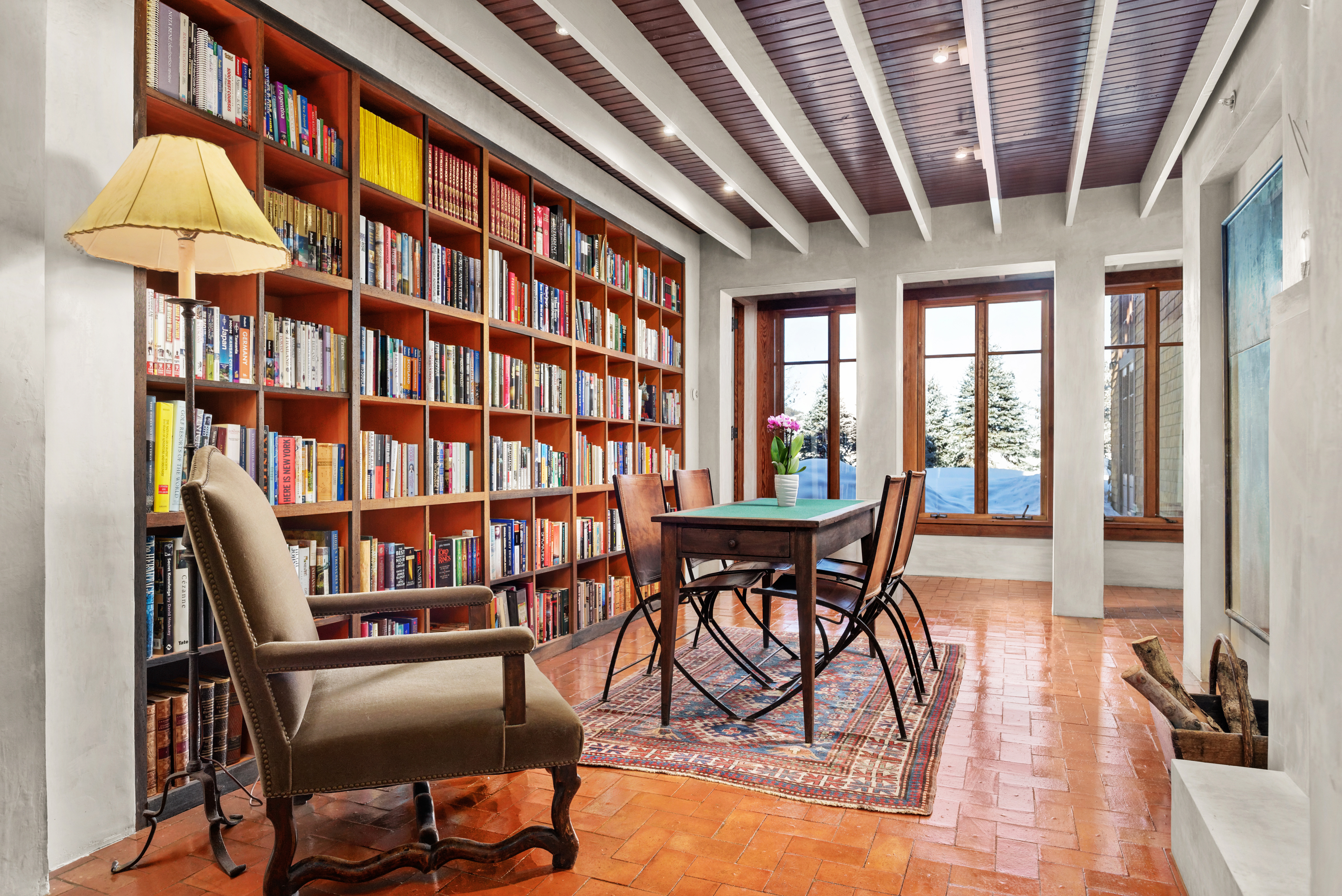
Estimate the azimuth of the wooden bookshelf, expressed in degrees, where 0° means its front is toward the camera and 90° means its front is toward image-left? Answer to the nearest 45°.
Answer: approximately 315°

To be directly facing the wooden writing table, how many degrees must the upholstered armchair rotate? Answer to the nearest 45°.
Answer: approximately 45° to its left

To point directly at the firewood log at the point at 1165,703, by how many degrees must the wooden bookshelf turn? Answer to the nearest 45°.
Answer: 0° — it already faces it

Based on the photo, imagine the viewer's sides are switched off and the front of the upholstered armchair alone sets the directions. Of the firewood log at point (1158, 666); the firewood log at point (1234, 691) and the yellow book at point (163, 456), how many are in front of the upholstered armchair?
2

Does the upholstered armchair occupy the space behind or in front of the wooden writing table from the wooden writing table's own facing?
in front

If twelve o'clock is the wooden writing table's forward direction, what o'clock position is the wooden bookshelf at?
The wooden bookshelf is roughly at 3 o'clock from the wooden writing table.

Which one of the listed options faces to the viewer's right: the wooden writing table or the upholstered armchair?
the upholstered armchair

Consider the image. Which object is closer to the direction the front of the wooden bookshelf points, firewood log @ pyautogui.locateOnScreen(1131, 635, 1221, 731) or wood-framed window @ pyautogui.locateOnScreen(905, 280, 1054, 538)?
the firewood log

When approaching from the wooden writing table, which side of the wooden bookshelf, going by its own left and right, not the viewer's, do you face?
front

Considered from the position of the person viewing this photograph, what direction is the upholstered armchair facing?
facing to the right of the viewer

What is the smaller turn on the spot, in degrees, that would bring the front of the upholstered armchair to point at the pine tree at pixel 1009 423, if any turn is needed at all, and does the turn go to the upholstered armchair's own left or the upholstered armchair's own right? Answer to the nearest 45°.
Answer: approximately 45° to the upholstered armchair's own left

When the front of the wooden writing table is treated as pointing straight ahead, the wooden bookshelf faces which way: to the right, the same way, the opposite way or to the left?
to the left

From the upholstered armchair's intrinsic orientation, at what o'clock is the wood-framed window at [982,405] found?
The wood-framed window is roughly at 11 o'clock from the upholstered armchair.

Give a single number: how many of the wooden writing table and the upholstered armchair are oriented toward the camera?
1
